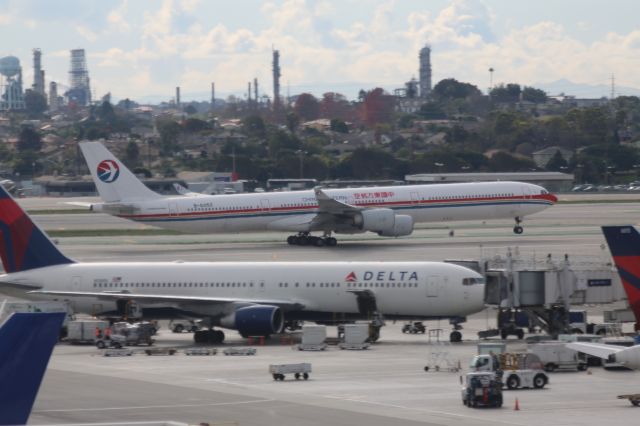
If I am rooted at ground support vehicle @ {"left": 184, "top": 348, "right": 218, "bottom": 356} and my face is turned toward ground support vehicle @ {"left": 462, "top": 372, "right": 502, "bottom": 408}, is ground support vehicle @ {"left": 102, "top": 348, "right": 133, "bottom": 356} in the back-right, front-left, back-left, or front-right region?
back-right

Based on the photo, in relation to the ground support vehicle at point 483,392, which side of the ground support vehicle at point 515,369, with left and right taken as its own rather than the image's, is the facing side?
left

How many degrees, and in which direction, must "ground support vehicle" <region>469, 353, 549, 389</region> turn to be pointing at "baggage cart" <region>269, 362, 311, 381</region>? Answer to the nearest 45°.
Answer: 0° — it already faces it

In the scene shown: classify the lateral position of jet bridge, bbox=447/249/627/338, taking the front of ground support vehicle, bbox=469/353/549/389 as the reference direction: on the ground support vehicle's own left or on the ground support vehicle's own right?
on the ground support vehicle's own right

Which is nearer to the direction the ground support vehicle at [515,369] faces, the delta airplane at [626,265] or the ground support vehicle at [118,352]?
the ground support vehicle

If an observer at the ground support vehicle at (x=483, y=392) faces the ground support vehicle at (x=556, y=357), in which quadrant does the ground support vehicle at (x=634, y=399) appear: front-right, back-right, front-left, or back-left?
front-right

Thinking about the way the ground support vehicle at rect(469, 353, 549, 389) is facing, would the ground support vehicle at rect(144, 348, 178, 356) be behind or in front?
in front

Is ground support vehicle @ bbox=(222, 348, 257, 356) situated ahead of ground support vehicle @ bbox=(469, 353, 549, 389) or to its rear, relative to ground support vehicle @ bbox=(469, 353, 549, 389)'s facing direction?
ahead

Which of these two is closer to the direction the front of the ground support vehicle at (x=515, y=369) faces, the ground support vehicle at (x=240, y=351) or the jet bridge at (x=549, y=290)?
the ground support vehicle

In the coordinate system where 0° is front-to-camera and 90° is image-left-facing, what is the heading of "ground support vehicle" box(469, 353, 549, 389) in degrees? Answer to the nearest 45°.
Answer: approximately 90°

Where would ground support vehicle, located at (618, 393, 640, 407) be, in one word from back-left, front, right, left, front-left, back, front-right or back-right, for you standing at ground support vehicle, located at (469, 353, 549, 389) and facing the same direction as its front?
back-left
